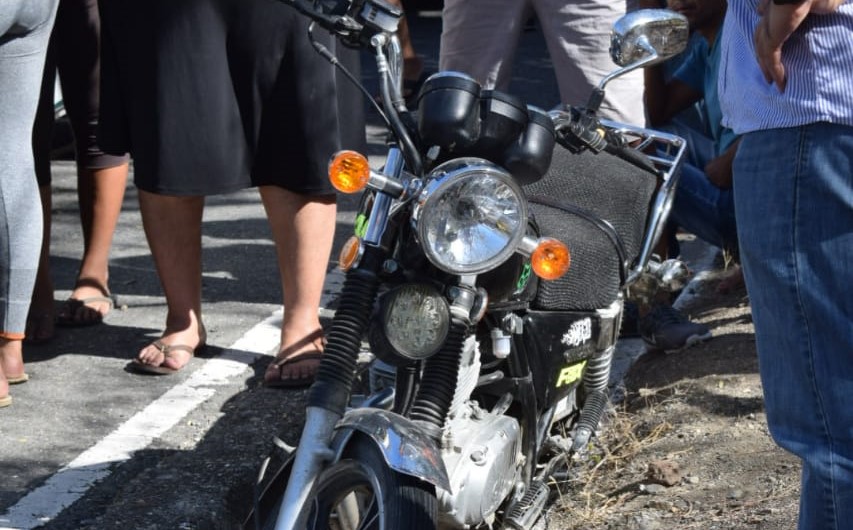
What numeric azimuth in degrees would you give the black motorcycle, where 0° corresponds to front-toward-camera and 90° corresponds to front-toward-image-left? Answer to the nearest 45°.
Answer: approximately 45°

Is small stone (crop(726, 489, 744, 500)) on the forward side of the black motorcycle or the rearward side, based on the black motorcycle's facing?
on the rearward side
